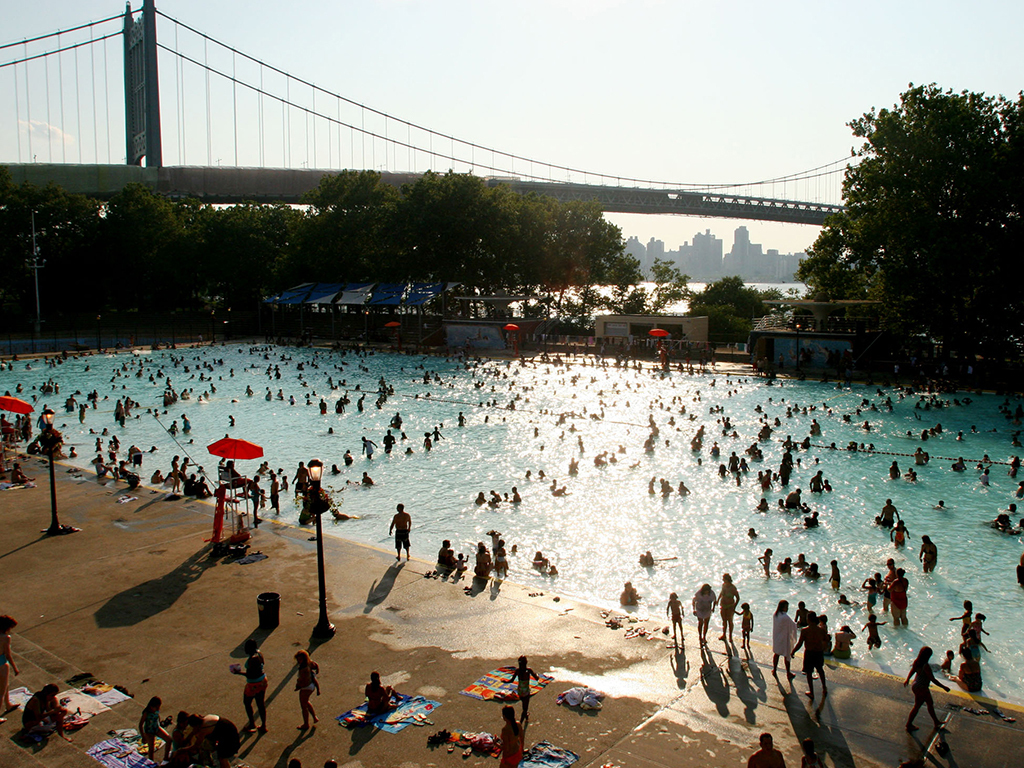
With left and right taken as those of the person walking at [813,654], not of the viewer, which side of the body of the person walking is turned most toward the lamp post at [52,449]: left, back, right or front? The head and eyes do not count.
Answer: left

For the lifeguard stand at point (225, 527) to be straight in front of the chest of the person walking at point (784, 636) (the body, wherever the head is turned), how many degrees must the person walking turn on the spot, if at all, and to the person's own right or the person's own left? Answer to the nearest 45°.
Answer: approximately 135° to the person's own right

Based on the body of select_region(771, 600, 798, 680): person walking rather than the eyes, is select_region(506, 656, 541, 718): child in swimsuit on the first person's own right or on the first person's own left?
on the first person's own right

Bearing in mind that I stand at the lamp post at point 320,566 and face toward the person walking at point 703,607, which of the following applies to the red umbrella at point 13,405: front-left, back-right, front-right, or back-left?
back-left

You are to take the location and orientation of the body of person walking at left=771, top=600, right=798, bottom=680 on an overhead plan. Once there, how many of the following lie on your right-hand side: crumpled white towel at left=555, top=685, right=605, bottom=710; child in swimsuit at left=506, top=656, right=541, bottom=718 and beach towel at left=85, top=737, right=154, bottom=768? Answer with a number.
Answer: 3

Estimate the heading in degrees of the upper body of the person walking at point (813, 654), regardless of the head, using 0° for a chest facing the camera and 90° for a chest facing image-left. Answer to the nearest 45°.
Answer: approximately 180°

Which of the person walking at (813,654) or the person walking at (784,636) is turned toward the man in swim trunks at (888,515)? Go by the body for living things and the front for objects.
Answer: the person walking at (813,654)

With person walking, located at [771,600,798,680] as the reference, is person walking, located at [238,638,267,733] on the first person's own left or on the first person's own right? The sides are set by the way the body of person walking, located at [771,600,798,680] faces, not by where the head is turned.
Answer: on the first person's own right

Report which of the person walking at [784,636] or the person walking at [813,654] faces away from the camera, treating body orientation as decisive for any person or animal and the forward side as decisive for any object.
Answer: the person walking at [813,654]

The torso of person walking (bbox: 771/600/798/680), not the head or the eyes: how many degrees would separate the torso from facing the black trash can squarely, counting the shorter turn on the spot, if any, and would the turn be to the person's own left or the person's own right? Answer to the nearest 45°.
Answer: approximately 135° to the person's own right

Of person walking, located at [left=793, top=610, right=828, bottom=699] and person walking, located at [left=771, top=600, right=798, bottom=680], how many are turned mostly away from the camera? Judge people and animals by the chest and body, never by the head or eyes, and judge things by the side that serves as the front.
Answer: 1
